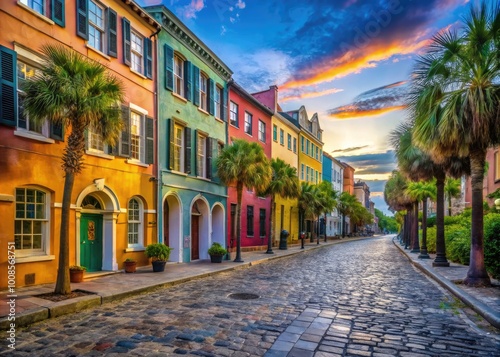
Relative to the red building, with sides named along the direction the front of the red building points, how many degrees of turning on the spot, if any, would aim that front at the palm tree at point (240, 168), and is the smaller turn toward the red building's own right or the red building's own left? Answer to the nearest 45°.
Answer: approximately 45° to the red building's own right

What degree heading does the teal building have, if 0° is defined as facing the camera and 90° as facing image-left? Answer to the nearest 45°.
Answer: approximately 315°

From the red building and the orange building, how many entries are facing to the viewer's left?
0

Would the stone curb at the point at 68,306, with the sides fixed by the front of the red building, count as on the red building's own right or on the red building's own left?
on the red building's own right

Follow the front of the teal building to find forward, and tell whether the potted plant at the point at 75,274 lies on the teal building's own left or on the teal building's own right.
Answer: on the teal building's own right

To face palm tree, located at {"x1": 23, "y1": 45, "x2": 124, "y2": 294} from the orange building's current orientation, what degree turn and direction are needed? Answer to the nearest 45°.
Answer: approximately 45° to its right

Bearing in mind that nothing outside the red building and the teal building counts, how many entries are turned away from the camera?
0

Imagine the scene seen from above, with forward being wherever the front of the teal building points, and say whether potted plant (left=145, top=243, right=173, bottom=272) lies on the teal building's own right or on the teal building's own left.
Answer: on the teal building's own right
